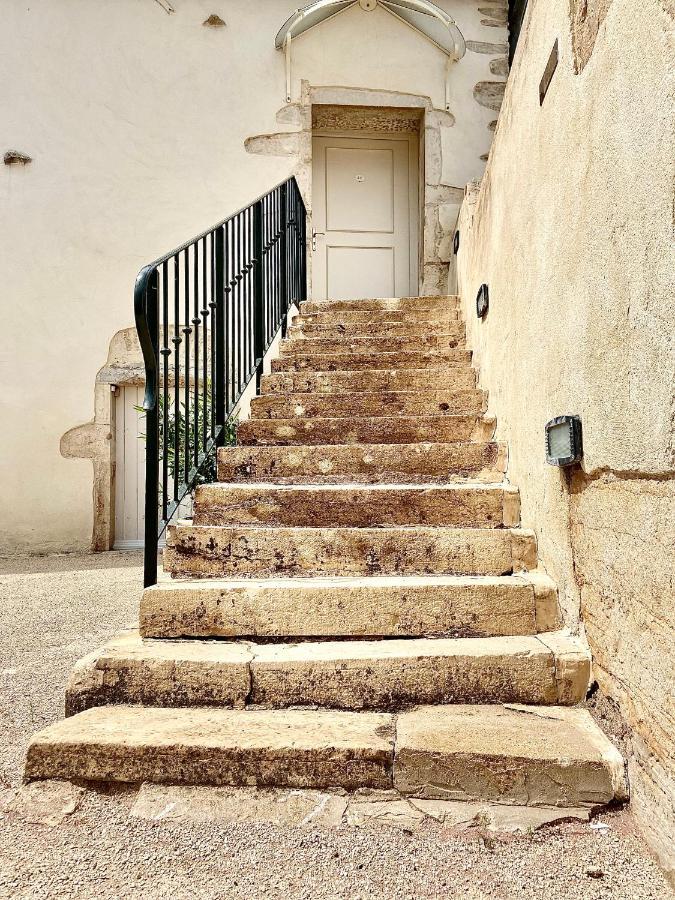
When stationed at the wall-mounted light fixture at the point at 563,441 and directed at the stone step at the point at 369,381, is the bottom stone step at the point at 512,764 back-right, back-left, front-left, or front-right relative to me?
back-left

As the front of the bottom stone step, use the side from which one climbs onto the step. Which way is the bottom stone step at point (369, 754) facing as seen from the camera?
toward the camera

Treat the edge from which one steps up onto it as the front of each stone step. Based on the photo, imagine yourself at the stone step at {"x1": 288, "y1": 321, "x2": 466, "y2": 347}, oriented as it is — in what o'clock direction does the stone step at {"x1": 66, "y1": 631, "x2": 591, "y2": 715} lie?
the stone step at {"x1": 66, "y1": 631, "x2": 591, "y2": 715} is roughly at 12 o'clock from the stone step at {"x1": 288, "y1": 321, "x2": 466, "y2": 347}.

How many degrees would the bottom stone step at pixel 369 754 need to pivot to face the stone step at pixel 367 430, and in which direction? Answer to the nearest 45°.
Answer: approximately 180°

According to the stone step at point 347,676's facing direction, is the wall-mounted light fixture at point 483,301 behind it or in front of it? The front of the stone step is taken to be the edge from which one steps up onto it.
behind

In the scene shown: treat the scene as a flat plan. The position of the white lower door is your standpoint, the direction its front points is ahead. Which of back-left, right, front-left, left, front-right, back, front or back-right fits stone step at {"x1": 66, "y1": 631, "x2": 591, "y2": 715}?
front

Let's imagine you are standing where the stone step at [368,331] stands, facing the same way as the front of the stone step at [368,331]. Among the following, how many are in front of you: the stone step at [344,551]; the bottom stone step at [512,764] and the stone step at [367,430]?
3

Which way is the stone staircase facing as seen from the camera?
toward the camera

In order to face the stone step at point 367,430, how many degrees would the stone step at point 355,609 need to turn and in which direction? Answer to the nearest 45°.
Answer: approximately 180°

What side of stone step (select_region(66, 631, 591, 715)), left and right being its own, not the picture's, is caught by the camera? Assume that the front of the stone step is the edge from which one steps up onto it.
front

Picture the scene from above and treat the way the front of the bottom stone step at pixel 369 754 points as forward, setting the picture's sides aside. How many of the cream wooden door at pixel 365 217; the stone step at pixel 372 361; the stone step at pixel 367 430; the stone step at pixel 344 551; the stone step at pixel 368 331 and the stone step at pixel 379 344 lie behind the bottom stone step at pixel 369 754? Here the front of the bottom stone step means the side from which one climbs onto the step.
6

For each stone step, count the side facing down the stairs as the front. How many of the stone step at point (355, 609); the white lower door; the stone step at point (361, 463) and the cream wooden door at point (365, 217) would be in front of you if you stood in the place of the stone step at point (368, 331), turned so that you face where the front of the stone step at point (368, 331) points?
2

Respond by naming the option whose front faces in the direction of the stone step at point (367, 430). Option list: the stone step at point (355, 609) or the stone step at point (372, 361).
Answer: the stone step at point (372, 361)

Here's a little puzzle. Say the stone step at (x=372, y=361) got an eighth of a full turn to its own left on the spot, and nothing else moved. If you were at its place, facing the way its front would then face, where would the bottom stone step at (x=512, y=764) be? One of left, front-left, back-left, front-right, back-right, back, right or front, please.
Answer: front-right
